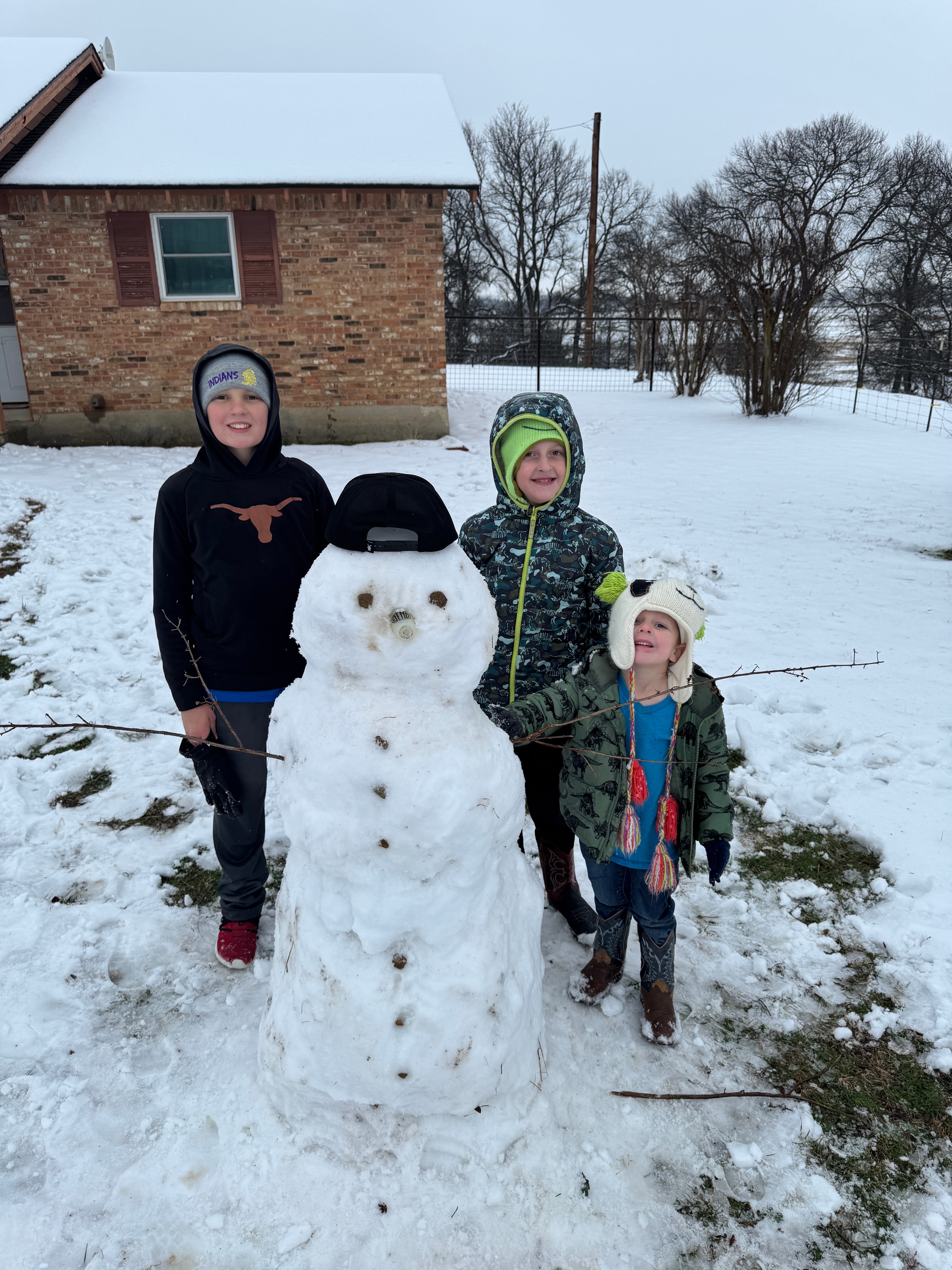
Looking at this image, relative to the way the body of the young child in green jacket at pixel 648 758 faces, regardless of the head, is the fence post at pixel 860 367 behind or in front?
behind

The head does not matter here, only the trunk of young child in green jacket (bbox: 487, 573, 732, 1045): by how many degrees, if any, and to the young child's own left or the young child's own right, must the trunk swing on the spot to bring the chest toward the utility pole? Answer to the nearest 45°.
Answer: approximately 180°

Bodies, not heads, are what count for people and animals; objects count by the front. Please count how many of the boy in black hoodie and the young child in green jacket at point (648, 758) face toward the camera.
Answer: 2

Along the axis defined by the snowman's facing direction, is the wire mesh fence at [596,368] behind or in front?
behind

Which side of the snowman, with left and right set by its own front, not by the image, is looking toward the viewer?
front

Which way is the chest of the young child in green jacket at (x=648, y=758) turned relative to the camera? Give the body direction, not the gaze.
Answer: toward the camera

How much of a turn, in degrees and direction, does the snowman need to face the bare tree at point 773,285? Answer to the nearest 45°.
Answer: approximately 135° to its left

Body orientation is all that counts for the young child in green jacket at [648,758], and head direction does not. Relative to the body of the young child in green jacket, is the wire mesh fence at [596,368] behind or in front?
behind

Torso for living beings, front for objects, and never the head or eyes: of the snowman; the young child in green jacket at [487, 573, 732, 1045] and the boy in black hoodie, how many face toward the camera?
3
